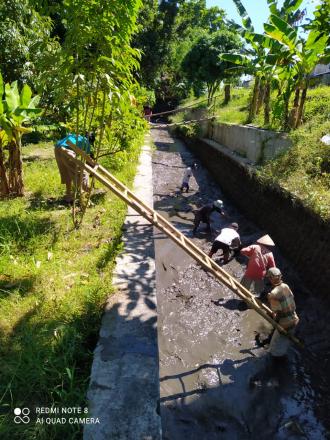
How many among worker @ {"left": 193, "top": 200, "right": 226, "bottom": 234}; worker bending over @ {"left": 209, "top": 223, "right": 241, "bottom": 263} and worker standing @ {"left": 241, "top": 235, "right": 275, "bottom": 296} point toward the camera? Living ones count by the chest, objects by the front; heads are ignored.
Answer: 0

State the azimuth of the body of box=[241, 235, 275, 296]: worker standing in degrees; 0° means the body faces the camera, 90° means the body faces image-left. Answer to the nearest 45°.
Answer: approximately 225°

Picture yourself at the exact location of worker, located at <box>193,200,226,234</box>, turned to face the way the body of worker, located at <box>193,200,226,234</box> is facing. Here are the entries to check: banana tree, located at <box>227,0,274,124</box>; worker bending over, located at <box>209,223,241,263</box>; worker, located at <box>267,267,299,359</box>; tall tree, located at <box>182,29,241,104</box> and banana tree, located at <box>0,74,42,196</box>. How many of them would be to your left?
2
